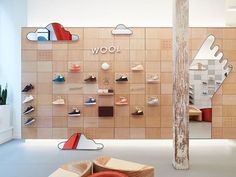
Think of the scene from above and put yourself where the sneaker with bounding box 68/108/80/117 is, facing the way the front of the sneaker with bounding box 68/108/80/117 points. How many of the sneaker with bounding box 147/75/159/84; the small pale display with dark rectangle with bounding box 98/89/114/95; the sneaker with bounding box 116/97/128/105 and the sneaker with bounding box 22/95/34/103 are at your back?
3

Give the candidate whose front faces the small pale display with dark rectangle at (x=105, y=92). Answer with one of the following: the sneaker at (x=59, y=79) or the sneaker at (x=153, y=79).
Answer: the sneaker at (x=153, y=79)

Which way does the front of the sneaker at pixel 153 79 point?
to the viewer's left

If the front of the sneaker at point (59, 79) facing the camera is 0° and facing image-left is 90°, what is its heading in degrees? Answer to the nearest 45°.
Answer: approximately 90°

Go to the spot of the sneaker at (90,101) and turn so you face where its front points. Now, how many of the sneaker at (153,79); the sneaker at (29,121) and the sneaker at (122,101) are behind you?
2

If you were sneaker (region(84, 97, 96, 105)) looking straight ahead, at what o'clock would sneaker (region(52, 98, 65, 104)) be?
sneaker (region(52, 98, 65, 104)) is roughly at 12 o'clock from sneaker (region(84, 97, 96, 105)).

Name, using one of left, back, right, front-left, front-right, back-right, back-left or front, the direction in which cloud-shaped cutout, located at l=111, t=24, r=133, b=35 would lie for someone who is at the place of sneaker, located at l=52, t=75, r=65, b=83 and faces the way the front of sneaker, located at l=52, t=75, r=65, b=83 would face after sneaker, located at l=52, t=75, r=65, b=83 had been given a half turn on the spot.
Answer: front

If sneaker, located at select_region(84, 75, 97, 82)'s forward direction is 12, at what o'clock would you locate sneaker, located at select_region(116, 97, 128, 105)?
sneaker, located at select_region(116, 97, 128, 105) is roughly at 6 o'clock from sneaker, located at select_region(84, 75, 97, 82).

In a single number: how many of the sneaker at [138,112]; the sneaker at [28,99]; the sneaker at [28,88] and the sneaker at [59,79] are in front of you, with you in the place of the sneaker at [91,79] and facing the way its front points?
3

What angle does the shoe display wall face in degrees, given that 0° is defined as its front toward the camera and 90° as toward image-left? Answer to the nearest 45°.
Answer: approximately 0°

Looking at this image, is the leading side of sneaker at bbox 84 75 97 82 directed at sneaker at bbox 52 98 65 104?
yes
